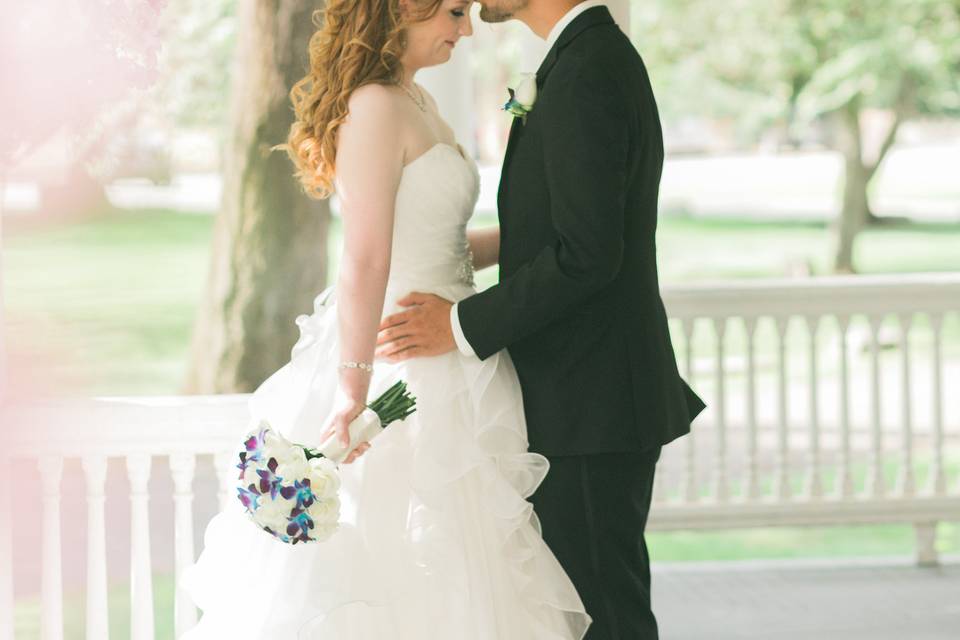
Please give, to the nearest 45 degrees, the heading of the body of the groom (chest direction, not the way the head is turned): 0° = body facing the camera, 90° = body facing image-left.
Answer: approximately 90°

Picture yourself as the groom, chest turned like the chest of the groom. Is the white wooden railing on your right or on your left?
on your right

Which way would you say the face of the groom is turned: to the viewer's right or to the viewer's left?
to the viewer's left

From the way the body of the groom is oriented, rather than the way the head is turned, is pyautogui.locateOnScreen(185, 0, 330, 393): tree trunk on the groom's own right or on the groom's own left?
on the groom's own right

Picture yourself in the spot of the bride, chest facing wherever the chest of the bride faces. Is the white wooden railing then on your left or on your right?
on your left

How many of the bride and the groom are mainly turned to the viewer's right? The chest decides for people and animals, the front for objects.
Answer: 1

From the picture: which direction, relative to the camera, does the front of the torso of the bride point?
to the viewer's right

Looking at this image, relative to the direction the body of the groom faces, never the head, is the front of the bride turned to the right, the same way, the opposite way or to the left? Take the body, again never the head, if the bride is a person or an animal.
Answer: the opposite way
